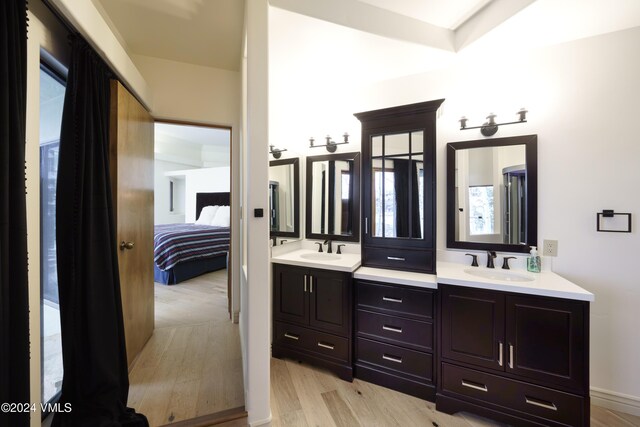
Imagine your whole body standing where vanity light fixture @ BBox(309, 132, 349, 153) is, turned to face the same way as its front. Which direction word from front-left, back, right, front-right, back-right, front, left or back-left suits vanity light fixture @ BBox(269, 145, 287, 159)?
front-right

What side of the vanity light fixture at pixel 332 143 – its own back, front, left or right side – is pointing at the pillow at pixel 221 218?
right

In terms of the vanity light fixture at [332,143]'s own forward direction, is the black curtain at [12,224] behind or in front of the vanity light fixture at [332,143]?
in front

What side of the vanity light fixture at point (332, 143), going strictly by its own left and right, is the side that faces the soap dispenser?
left

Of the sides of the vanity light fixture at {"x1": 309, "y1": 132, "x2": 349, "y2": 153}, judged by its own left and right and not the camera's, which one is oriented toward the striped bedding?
right

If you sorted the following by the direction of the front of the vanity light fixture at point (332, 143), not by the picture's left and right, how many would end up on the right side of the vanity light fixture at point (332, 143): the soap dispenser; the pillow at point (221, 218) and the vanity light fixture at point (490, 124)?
1

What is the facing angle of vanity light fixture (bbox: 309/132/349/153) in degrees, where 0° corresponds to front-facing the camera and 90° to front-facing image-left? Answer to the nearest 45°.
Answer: approximately 45°

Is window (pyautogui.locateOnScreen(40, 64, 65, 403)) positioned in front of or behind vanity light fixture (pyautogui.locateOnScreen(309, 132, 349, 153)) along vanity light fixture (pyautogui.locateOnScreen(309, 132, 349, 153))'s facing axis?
in front

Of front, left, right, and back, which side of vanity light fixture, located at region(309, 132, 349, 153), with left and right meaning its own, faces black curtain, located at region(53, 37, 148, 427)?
front
